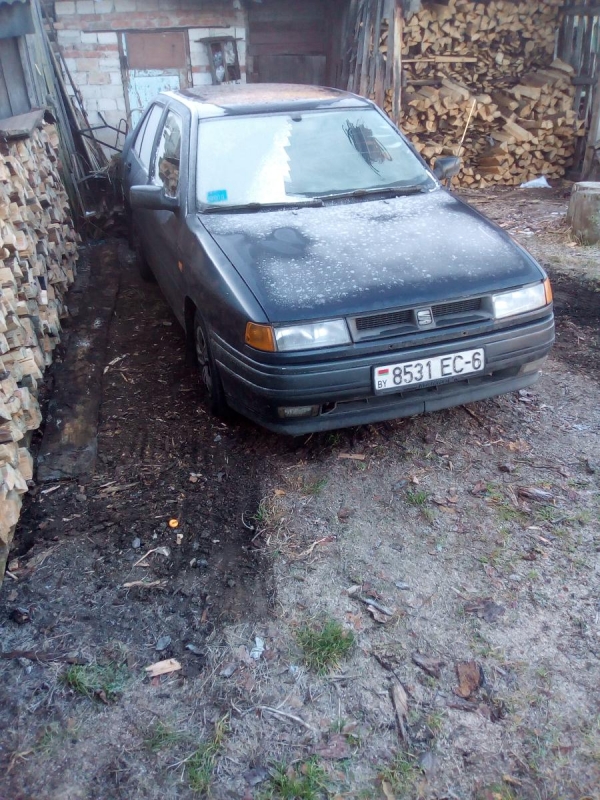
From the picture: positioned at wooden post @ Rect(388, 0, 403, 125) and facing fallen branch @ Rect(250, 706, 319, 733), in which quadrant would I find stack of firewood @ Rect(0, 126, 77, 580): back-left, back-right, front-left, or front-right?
front-right

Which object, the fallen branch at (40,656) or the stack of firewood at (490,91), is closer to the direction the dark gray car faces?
the fallen branch

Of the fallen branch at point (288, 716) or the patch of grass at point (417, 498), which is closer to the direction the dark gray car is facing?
the patch of grass

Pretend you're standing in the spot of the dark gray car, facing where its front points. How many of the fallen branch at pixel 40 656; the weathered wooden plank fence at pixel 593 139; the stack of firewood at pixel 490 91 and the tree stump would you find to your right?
1

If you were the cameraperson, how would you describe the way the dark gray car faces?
facing the viewer and to the right of the viewer

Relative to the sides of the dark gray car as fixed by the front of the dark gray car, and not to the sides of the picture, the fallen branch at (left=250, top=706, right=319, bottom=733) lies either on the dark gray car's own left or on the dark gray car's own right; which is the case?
on the dark gray car's own right

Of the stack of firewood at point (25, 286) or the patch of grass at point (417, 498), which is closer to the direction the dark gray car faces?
the patch of grass

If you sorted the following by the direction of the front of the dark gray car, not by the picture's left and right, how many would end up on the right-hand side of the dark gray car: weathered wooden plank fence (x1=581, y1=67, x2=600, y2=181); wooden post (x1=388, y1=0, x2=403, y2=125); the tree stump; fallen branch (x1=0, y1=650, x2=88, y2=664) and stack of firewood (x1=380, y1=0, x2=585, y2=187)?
1

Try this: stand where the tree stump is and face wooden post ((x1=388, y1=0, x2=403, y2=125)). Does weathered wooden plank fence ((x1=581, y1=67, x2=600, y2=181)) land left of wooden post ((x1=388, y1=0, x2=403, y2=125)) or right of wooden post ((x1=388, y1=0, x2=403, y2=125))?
right

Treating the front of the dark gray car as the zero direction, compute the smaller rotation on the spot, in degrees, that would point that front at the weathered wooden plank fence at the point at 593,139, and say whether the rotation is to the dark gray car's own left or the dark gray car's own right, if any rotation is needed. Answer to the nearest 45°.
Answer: approximately 90° to the dark gray car's own left

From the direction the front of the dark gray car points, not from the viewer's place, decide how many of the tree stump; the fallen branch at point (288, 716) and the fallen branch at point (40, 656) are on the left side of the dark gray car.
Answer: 1

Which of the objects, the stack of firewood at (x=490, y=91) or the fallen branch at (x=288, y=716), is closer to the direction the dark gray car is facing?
the fallen branch

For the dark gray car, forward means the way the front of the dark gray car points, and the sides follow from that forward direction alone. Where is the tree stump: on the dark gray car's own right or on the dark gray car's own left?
on the dark gray car's own left

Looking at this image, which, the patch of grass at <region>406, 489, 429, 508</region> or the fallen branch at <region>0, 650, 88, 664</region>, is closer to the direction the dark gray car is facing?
the patch of grass
